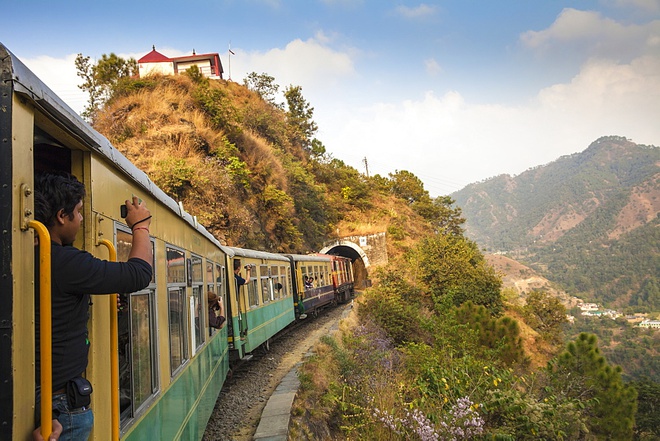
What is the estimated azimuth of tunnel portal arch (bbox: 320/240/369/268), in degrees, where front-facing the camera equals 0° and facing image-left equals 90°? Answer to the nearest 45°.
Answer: approximately 0°

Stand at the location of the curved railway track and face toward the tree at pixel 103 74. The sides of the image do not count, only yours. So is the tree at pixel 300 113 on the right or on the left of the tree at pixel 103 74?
right

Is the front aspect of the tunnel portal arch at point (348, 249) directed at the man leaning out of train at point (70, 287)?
yes

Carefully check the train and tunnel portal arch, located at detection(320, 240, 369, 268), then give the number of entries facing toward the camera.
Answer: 1

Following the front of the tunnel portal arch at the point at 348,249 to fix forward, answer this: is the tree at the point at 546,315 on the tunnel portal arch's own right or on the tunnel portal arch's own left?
on the tunnel portal arch's own left

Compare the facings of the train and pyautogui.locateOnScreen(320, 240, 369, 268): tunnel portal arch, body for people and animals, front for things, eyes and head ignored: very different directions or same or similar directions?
very different directions

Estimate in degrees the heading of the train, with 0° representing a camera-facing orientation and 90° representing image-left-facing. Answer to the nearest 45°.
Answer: approximately 225°
